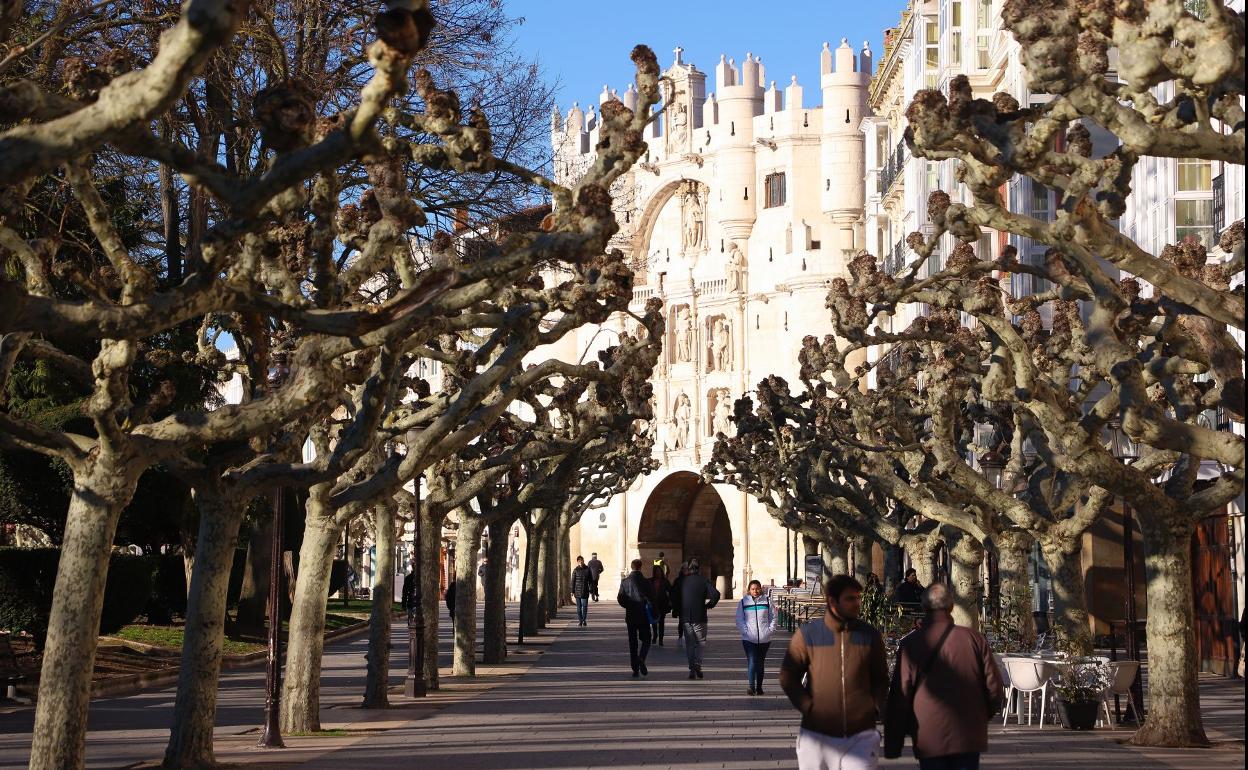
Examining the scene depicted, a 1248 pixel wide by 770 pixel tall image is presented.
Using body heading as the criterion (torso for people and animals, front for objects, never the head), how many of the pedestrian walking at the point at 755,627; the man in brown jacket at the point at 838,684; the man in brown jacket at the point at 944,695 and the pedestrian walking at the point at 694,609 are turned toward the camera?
2

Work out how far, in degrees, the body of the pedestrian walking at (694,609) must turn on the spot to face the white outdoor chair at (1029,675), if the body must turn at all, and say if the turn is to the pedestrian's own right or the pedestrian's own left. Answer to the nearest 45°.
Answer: approximately 135° to the pedestrian's own right

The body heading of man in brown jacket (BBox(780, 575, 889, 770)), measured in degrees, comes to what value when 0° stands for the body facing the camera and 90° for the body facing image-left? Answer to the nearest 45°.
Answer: approximately 0°

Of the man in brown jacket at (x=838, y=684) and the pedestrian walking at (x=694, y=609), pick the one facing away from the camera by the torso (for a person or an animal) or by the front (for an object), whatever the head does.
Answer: the pedestrian walking

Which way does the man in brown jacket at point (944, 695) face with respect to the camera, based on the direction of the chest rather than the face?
away from the camera

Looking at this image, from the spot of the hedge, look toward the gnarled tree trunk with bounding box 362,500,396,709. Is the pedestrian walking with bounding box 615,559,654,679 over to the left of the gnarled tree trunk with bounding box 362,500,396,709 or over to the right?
left

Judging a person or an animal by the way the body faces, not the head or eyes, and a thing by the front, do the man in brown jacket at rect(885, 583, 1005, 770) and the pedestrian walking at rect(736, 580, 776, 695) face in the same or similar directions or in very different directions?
very different directions

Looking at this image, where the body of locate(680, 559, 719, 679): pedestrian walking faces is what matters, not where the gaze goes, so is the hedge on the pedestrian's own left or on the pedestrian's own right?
on the pedestrian's own left

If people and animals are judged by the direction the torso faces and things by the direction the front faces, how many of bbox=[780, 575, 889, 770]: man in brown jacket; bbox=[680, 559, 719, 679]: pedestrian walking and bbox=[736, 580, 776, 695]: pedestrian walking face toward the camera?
2

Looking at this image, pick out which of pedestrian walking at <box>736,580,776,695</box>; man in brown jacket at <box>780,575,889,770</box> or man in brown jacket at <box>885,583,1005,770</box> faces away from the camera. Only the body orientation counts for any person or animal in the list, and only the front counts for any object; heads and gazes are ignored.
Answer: man in brown jacket at <box>885,583,1005,770</box>

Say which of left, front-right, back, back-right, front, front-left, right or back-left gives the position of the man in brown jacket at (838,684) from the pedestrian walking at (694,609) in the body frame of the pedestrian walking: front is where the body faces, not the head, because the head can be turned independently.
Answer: back

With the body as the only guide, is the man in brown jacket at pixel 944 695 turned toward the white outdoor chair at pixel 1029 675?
yes

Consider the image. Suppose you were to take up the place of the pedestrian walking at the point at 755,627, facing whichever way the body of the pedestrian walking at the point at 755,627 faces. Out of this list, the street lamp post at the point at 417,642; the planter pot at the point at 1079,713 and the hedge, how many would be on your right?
2

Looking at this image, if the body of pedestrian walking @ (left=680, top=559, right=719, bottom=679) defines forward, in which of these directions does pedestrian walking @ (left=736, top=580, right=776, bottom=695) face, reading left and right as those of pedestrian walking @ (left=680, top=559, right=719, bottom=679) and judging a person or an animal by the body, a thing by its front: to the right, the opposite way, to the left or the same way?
the opposite way

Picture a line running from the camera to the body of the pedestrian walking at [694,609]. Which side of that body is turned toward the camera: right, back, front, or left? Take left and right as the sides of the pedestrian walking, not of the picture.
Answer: back
